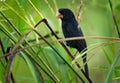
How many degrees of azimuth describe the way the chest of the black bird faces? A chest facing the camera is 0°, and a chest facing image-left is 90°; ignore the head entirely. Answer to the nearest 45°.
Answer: approximately 90°
